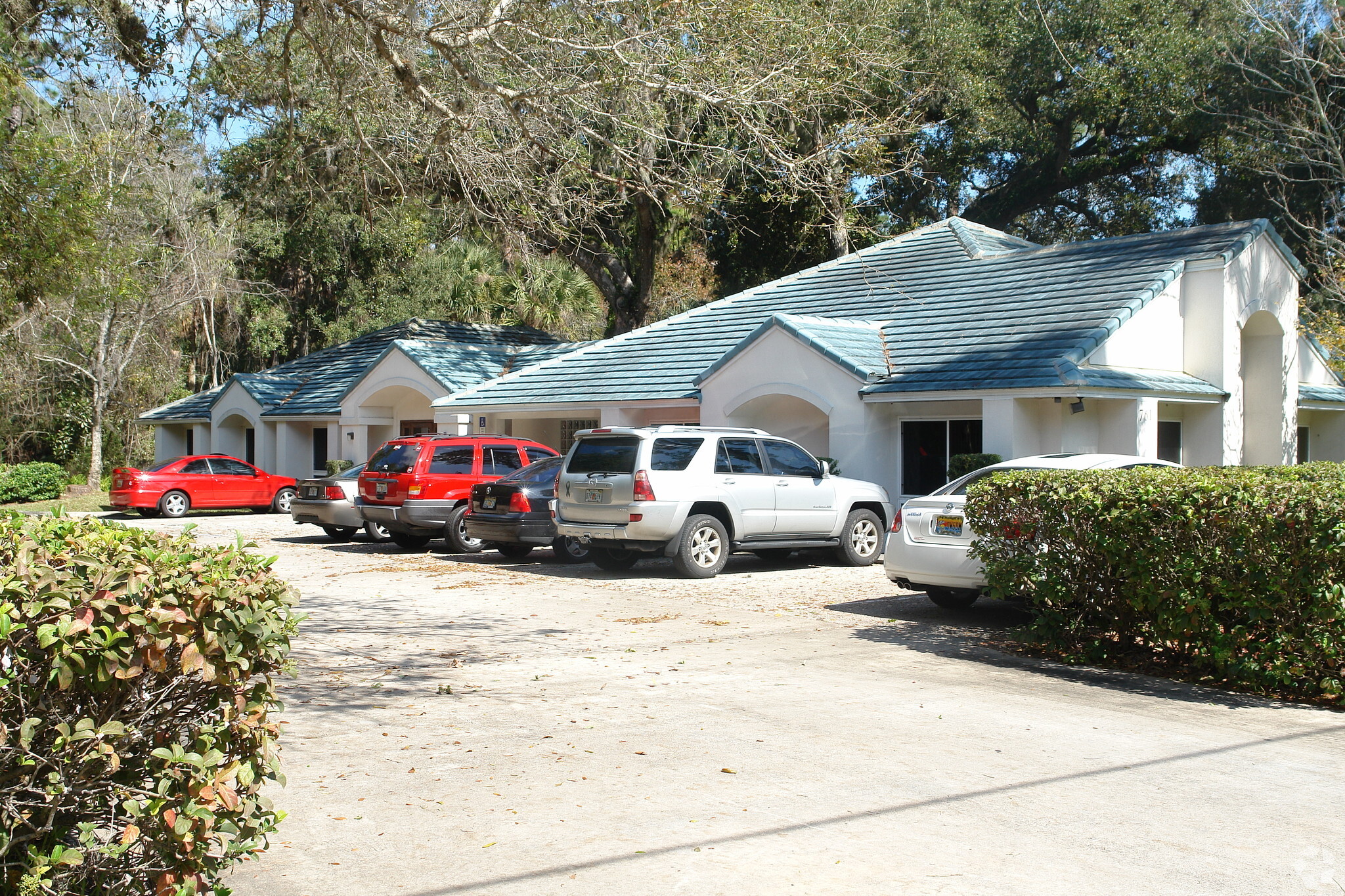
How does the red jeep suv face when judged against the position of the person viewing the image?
facing away from the viewer and to the right of the viewer

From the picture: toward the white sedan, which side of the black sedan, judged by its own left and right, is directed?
right

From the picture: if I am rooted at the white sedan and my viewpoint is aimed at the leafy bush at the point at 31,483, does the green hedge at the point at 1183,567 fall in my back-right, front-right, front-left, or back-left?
back-left

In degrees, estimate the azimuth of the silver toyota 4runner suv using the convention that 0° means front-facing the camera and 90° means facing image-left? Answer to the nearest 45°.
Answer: approximately 225°

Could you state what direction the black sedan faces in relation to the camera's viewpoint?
facing away from the viewer and to the right of the viewer

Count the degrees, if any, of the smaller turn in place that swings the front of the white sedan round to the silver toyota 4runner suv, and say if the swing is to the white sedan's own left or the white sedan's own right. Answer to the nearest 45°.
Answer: approximately 90° to the white sedan's own left

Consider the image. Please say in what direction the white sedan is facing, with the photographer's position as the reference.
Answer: facing away from the viewer and to the right of the viewer

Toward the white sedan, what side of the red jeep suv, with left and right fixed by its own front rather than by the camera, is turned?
right

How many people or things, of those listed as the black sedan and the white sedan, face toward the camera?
0

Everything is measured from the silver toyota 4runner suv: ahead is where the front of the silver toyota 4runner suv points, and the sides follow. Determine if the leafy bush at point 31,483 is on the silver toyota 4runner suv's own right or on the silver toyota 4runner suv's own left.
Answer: on the silver toyota 4runner suv's own left

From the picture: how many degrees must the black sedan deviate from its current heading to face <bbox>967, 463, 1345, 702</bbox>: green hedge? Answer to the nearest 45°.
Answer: approximately 90° to its right
